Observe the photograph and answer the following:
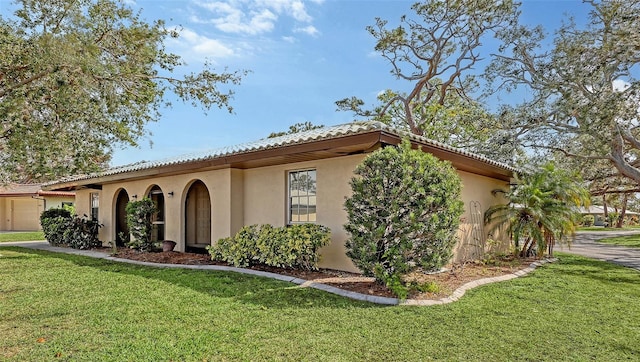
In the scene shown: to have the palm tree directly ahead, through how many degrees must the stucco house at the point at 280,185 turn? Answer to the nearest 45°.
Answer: approximately 135° to its left

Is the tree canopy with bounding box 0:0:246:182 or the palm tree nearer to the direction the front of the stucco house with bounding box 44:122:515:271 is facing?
the tree canopy

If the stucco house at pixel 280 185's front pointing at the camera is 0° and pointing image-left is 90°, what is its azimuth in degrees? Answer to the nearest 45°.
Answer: approximately 45°

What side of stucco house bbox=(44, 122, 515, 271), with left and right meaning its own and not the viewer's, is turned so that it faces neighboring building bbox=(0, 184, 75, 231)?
right

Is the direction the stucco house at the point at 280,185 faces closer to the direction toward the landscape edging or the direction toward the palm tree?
the landscape edging

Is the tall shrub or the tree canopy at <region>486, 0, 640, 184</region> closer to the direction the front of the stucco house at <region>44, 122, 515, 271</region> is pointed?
the tall shrub
